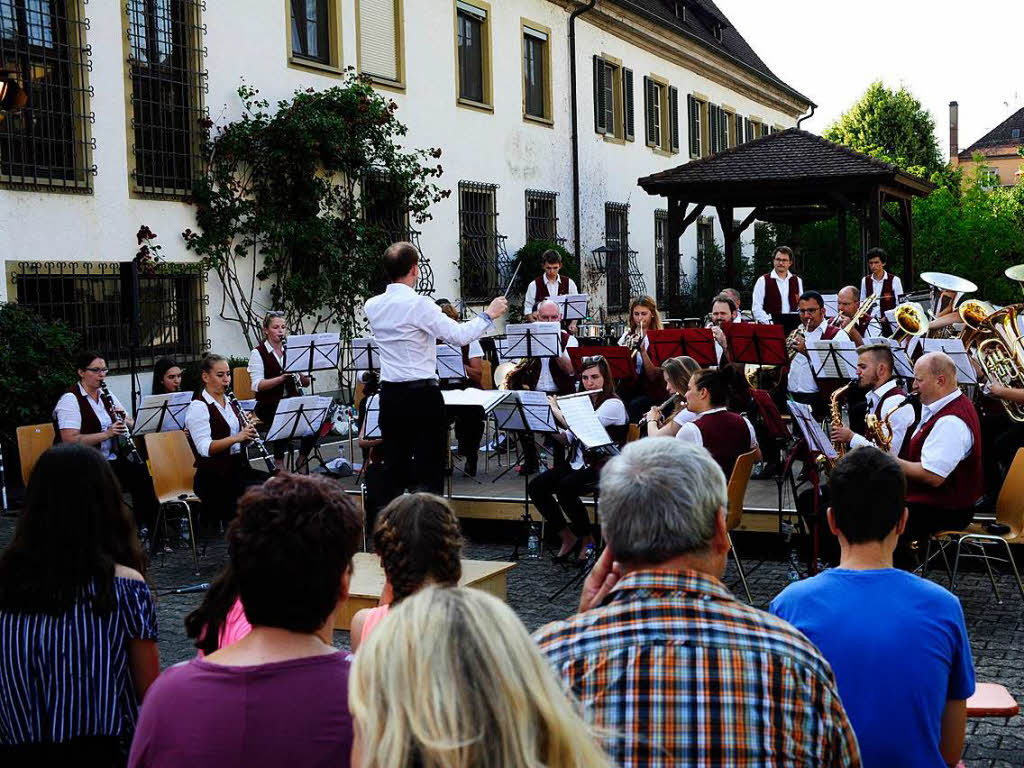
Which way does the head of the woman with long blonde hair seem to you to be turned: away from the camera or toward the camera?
away from the camera

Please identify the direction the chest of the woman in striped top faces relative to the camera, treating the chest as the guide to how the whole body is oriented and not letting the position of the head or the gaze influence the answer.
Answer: away from the camera

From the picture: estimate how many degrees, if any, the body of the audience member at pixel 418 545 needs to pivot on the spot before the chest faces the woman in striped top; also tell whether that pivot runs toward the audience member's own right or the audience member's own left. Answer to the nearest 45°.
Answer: approximately 90° to the audience member's own left

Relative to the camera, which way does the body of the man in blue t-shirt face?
away from the camera

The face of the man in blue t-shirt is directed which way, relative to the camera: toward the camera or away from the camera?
away from the camera

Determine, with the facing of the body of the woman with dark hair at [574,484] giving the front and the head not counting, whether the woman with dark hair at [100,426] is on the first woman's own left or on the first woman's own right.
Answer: on the first woman's own right

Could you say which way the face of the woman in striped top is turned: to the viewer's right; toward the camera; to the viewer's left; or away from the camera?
away from the camera

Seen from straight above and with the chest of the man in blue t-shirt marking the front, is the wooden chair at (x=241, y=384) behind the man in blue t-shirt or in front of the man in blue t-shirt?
in front

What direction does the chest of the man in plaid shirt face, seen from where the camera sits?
away from the camera

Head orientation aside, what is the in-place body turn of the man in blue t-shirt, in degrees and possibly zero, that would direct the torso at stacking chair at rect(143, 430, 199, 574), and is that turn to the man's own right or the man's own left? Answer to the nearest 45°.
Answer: approximately 45° to the man's own left

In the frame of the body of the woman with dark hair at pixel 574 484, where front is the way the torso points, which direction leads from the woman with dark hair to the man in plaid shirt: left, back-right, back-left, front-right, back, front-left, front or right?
front-left

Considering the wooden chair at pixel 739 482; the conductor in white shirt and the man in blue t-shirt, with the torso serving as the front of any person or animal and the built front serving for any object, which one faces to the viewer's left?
the wooden chair

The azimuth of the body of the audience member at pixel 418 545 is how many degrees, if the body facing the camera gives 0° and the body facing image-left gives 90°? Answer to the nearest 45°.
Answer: approximately 180°

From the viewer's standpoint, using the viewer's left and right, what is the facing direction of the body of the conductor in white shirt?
facing away from the viewer and to the right of the viewer

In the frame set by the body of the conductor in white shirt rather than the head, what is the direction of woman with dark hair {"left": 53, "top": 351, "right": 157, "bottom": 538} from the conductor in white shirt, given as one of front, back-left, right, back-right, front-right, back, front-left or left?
left

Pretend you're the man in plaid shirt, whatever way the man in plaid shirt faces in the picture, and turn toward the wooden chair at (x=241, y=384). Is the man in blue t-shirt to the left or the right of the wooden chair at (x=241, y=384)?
right
